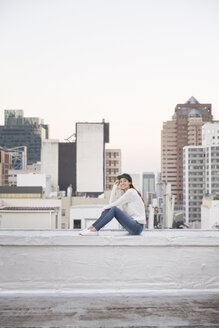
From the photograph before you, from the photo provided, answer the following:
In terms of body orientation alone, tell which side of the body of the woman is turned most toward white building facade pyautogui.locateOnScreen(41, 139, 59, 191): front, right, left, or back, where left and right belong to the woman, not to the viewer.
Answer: right

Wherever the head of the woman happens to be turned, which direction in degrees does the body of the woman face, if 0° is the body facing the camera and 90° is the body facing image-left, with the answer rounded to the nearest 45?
approximately 90°

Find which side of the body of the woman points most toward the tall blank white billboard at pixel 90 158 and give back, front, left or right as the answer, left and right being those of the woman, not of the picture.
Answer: right
